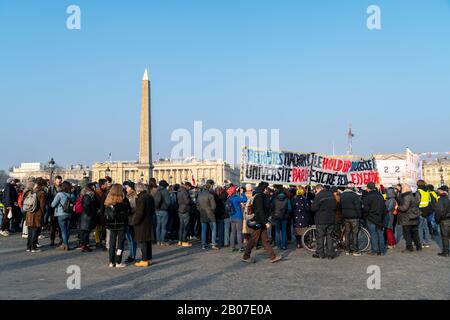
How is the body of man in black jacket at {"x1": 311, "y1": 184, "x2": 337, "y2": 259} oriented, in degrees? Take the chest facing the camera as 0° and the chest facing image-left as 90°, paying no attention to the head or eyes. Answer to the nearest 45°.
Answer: approximately 135°

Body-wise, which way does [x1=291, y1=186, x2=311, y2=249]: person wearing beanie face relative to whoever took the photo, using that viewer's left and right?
facing away from the viewer

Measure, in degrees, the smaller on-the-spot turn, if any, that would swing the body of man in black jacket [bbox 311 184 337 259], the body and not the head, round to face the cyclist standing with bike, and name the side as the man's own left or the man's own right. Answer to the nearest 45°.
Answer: approximately 90° to the man's own right

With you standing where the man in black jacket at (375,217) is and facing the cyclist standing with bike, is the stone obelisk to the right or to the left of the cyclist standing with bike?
right
